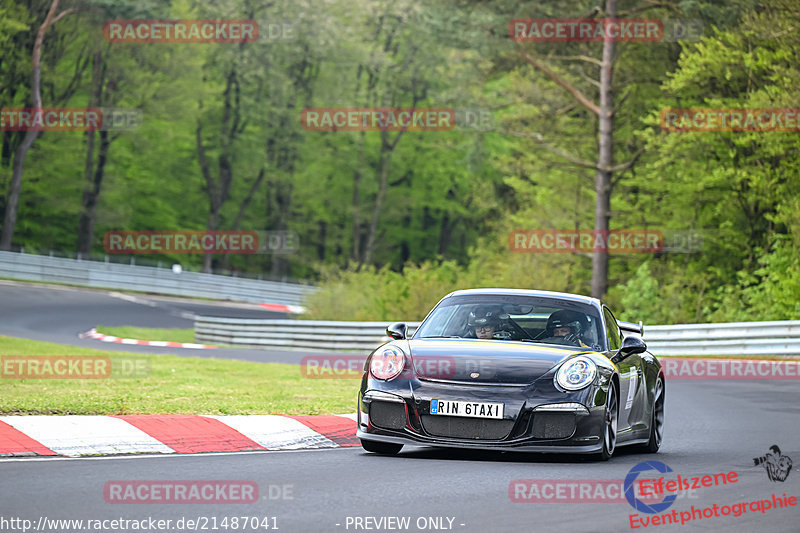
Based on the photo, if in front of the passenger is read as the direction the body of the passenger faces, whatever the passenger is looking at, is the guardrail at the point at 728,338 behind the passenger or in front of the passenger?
behind

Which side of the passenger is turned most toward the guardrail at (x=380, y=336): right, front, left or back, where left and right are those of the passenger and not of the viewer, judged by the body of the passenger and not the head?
back

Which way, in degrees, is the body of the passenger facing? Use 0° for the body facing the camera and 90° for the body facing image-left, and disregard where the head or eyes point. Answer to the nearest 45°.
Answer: approximately 0°

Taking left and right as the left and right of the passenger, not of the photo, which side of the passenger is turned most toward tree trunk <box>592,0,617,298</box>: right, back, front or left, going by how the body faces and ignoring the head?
back

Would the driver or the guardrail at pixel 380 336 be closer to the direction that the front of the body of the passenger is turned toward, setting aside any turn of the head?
the driver

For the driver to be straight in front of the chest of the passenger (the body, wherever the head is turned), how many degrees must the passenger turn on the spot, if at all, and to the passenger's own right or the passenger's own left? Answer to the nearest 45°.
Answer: approximately 90° to the passenger's own left

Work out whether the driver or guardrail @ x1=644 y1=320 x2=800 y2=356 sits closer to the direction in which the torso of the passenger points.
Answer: the driver
